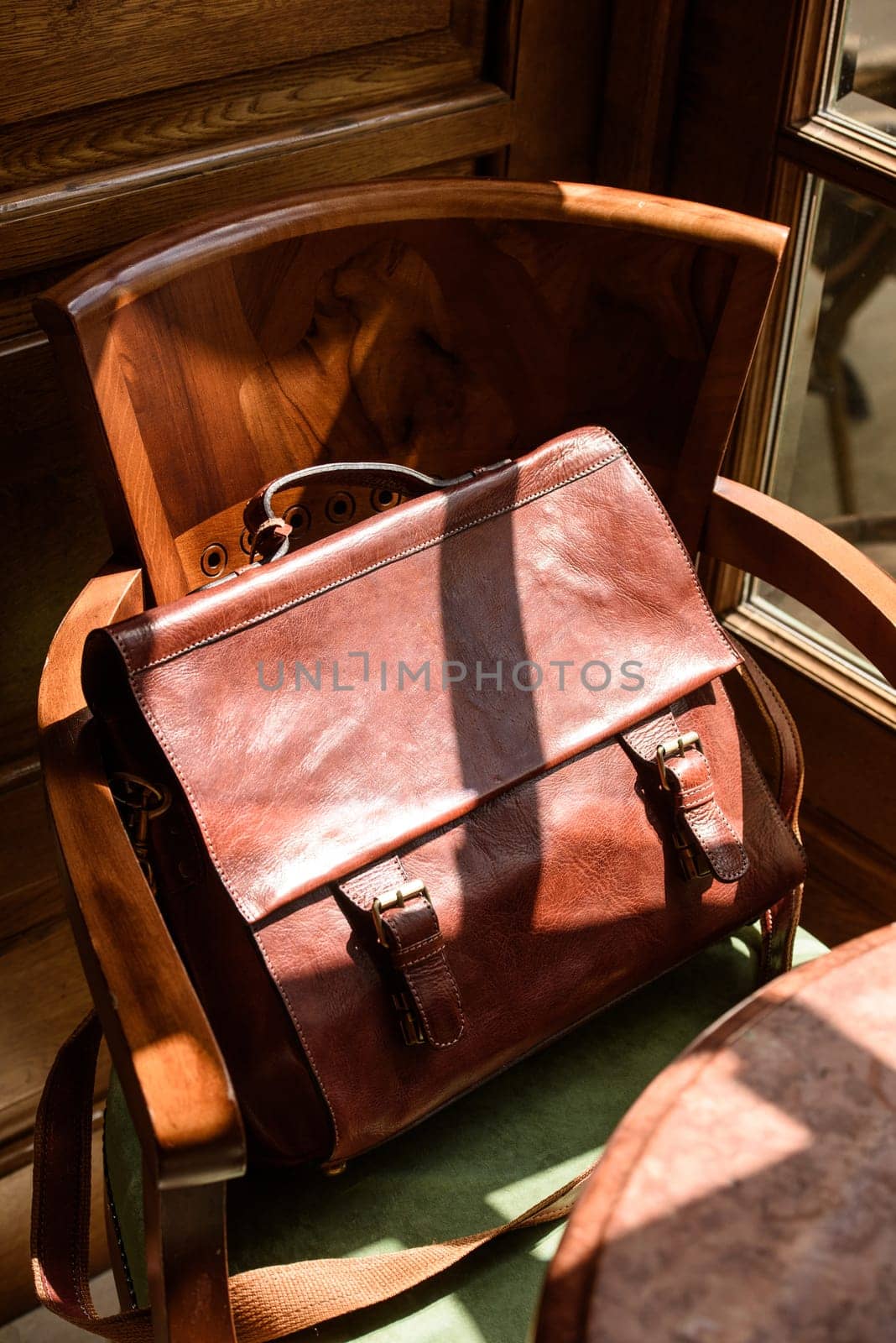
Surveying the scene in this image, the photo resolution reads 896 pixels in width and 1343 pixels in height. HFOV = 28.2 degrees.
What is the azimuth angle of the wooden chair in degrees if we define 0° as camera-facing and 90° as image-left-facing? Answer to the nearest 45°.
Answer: approximately 315°

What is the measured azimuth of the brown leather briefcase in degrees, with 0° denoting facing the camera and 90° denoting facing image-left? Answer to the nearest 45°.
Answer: approximately 315°
